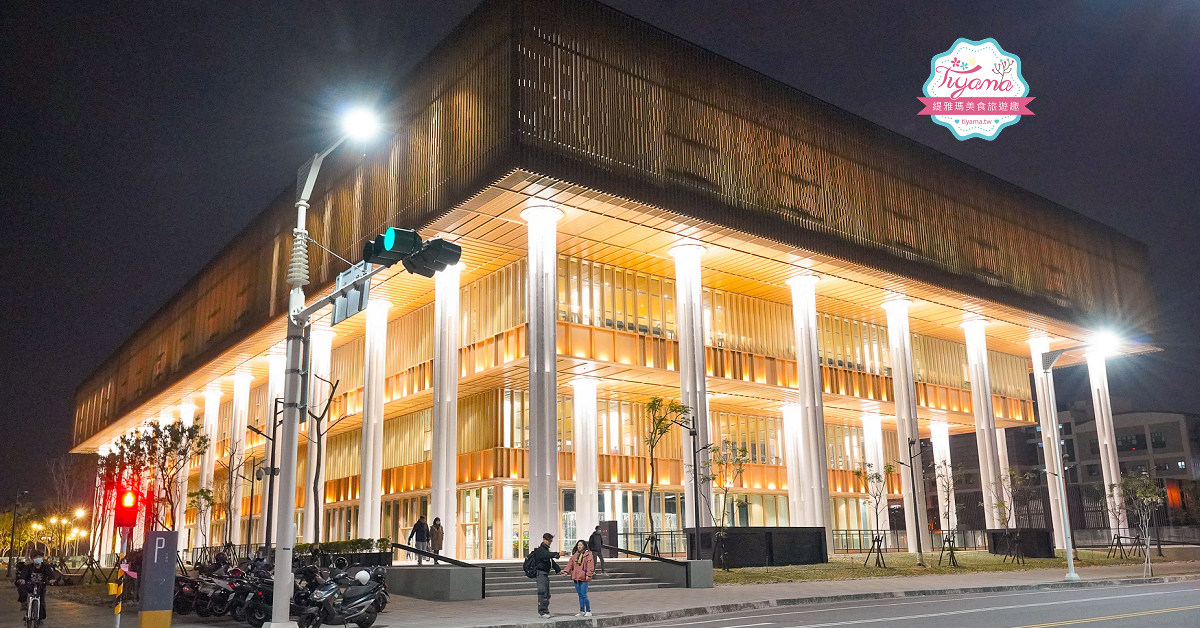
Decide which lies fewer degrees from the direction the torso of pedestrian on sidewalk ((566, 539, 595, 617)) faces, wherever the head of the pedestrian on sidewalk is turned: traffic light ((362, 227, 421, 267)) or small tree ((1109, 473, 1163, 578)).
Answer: the traffic light

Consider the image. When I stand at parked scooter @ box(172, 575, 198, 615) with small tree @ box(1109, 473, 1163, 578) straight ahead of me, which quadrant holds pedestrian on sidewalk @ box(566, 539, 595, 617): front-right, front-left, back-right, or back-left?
front-right

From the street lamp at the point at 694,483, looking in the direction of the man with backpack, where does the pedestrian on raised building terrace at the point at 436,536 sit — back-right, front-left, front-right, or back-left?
front-right

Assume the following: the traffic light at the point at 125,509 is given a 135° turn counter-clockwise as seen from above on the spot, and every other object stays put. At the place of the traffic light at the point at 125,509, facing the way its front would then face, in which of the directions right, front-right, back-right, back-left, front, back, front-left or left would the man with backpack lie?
front-right

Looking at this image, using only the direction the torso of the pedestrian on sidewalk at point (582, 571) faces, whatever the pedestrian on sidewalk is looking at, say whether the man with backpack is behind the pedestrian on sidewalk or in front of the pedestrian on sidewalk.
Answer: in front

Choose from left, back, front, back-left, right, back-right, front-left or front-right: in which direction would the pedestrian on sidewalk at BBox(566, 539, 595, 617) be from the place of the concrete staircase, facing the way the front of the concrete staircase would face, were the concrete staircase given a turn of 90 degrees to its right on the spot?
left

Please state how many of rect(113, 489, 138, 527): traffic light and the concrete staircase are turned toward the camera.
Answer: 2

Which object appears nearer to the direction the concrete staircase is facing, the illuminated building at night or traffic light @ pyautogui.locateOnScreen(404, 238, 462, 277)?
the traffic light

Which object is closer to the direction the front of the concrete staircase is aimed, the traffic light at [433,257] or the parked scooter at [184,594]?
the traffic light

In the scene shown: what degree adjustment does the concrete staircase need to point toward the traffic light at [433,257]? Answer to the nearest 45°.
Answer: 0° — it already faces it

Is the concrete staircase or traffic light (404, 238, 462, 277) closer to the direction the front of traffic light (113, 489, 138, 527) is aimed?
the traffic light

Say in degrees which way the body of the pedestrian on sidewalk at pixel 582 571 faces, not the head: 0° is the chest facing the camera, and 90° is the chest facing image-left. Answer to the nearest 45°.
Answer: approximately 45°

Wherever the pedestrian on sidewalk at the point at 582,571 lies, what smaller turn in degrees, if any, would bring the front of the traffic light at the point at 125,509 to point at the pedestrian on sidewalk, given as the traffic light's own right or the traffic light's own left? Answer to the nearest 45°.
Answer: approximately 90° to the traffic light's own left

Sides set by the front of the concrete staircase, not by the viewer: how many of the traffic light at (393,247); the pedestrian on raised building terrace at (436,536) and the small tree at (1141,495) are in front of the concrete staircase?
1

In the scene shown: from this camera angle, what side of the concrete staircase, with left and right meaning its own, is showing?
front

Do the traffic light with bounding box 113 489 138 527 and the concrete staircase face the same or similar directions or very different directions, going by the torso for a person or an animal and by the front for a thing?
same or similar directions
